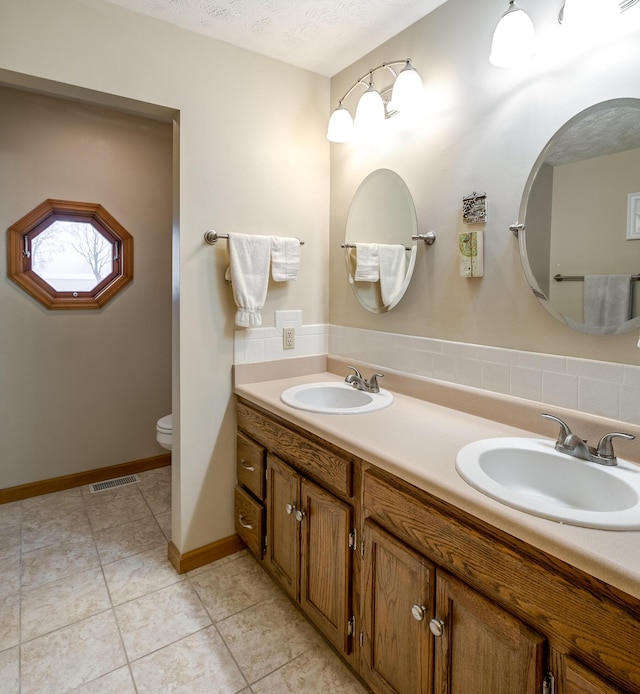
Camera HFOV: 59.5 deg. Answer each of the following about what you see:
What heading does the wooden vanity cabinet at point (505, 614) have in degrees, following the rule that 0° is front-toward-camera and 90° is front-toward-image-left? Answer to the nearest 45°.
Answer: approximately 45°

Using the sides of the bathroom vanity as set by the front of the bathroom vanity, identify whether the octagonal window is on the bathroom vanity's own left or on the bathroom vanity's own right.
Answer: on the bathroom vanity's own right

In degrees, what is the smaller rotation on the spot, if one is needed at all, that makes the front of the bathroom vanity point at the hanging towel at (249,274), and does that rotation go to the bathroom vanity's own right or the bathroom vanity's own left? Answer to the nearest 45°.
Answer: approximately 90° to the bathroom vanity's own right

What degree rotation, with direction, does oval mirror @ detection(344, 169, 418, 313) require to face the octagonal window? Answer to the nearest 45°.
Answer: approximately 45° to its right

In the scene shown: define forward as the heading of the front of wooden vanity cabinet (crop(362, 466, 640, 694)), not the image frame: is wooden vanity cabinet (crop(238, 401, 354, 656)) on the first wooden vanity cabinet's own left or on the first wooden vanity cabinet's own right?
on the first wooden vanity cabinet's own right
